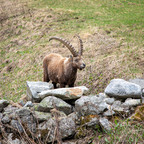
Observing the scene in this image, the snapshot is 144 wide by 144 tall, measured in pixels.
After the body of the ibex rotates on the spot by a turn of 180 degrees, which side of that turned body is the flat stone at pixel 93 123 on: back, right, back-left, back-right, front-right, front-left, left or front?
back-left

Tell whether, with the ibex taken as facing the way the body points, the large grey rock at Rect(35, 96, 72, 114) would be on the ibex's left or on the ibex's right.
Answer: on the ibex's right

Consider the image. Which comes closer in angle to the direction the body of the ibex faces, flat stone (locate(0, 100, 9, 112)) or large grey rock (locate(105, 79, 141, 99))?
the large grey rock

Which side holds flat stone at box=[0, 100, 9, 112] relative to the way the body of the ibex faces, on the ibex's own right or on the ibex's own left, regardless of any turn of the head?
on the ibex's own right

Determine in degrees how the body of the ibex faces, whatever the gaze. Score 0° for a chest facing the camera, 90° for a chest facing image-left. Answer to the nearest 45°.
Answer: approximately 315°

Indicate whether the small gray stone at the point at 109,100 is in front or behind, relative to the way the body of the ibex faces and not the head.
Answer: in front

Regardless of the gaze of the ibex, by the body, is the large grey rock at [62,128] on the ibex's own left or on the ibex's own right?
on the ibex's own right

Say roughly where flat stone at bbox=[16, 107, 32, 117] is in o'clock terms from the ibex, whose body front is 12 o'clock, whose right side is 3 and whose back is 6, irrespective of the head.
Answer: The flat stone is roughly at 2 o'clock from the ibex.

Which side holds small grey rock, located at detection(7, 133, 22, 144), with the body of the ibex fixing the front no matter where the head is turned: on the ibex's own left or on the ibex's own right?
on the ibex's own right

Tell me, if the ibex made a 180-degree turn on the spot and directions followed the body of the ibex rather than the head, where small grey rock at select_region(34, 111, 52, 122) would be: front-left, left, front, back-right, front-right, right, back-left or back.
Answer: back-left

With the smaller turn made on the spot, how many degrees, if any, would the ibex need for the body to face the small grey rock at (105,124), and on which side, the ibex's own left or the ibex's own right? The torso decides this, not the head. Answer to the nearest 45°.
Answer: approximately 45° to the ibex's own right
